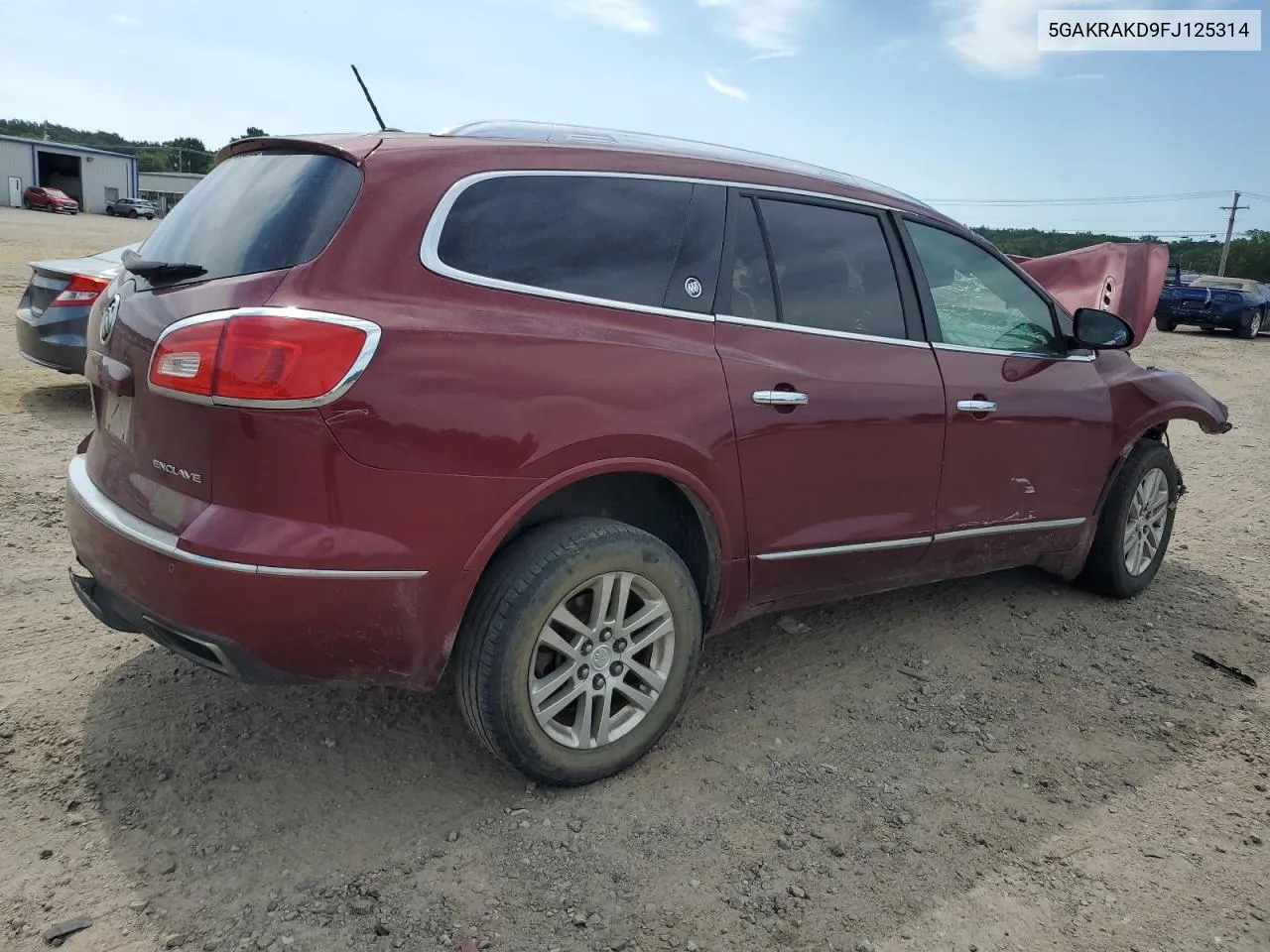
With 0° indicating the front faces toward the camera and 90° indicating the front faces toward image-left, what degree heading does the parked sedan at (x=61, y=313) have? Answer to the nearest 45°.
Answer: approximately 225°

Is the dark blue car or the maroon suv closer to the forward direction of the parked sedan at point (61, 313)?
the dark blue car

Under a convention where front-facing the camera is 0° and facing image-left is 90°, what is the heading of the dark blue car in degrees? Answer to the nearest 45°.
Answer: approximately 225°

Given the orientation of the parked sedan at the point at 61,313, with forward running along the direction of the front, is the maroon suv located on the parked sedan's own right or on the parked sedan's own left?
on the parked sedan's own right

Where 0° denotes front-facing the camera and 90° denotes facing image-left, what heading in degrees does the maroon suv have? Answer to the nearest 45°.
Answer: approximately 225°

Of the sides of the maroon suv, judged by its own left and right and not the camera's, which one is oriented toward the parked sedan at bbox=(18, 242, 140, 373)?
left

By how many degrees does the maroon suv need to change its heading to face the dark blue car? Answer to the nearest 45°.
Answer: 0° — it already faces it

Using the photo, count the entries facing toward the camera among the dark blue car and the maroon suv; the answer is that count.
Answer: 0
